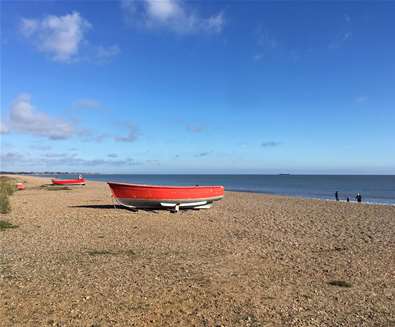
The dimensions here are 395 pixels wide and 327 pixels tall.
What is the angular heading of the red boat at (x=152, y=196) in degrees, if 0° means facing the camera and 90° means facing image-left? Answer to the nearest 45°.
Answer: approximately 90°
